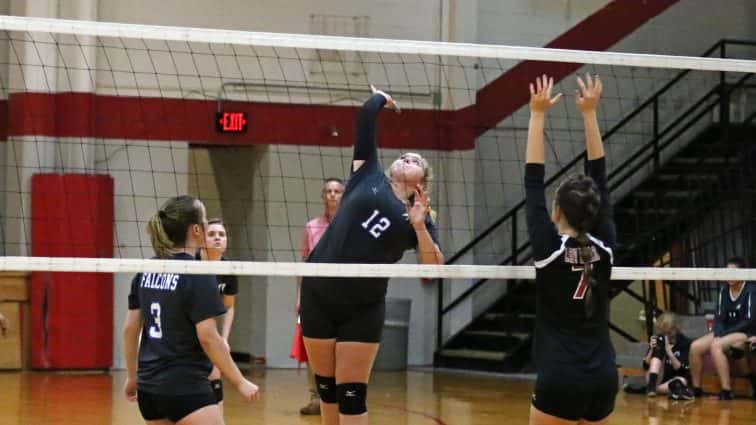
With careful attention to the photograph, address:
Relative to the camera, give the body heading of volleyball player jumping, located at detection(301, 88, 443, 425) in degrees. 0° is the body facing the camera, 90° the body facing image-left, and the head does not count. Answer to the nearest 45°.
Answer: approximately 0°

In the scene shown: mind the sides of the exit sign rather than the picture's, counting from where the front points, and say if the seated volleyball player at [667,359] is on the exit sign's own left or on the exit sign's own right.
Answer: on the exit sign's own left

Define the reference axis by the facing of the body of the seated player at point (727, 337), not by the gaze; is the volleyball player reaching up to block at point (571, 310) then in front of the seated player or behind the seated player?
in front

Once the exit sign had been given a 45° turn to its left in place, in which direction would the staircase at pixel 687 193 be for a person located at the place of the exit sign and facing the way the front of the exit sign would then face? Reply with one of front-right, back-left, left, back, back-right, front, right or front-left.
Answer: front-left

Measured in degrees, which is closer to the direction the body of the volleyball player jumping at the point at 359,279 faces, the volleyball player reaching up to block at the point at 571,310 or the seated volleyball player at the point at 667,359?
the volleyball player reaching up to block

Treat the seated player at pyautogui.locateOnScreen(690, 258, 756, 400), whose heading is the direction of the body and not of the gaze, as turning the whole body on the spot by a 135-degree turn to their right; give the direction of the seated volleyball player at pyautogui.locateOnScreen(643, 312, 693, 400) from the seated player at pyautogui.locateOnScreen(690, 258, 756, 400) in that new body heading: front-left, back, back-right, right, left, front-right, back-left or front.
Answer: left

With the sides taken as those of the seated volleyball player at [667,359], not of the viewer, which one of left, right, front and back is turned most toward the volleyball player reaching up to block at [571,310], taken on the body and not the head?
front
